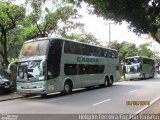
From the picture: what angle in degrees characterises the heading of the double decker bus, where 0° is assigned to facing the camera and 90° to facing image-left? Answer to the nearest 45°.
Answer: approximately 45°

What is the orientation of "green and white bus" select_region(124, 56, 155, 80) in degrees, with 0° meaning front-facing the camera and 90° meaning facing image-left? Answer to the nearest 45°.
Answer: approximately 45°

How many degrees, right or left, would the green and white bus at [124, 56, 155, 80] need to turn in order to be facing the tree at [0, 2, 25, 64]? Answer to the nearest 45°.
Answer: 0° — it already faces it
